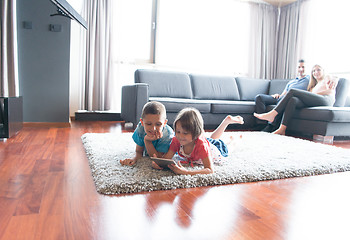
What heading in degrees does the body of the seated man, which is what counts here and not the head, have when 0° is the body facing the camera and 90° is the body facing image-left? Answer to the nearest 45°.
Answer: approximately 45°

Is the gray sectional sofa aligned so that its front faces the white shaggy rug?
yes

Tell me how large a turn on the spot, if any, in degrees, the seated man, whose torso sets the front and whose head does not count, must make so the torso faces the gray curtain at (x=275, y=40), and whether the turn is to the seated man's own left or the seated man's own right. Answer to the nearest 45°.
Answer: approximately 135° to the seated man's own right

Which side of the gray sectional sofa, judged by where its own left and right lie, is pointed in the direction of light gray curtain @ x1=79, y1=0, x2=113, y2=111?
right

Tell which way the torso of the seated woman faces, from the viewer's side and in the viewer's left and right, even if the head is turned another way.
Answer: facing the viewer and to the left of the viewer

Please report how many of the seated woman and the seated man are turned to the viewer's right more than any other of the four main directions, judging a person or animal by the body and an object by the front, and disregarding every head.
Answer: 0

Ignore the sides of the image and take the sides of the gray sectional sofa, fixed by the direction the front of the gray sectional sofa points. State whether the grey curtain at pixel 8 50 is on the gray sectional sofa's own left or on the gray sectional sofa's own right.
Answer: on the gray sectional sofa's own right

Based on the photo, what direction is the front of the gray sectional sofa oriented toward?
toward the camera

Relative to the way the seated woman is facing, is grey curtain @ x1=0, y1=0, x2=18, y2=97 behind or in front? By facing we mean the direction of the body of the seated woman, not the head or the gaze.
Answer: in front

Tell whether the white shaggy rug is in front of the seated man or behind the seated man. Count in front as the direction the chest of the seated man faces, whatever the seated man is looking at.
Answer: in front

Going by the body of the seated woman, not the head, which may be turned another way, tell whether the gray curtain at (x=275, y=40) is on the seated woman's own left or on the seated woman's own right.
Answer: on the seated woman's own right
